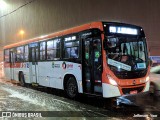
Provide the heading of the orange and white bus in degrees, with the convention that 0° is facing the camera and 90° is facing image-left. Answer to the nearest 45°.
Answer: approximately 315°
